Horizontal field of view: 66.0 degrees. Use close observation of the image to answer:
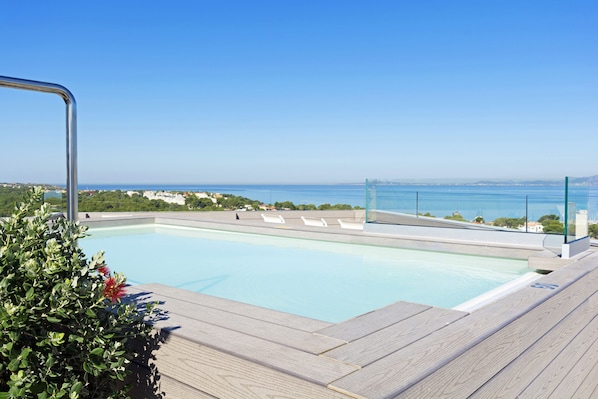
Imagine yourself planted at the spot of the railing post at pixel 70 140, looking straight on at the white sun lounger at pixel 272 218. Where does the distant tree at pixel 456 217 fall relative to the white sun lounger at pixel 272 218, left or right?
right

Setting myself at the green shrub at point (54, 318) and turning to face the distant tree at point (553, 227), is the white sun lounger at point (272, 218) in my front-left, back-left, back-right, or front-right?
front-left

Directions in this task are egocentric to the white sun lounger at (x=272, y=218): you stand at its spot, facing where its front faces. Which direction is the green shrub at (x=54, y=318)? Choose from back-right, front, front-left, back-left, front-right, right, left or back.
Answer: right

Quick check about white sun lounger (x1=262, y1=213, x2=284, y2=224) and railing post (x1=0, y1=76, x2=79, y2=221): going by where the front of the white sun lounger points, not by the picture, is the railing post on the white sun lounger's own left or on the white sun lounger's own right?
on the white sun lounger's own right

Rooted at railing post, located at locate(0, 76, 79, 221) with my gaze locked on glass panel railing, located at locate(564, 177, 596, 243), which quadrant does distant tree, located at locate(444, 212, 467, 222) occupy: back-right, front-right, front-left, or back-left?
front-left

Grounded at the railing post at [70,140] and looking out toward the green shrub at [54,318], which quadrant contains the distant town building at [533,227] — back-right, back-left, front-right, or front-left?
back-left

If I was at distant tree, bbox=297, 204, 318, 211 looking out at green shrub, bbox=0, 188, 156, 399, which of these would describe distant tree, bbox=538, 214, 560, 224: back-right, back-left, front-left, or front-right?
front-left
